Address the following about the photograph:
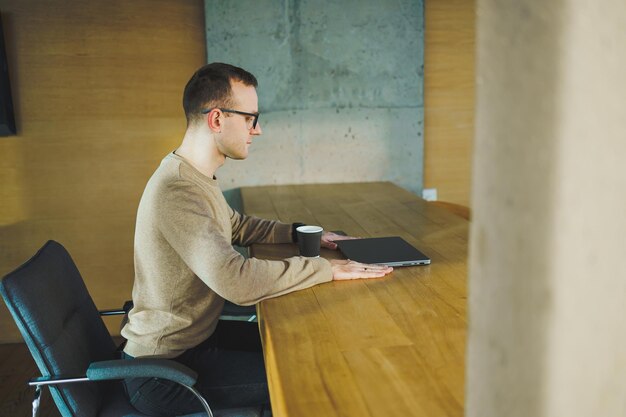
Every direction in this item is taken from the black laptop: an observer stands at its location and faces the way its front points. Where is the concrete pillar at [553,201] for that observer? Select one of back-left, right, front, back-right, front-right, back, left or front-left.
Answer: left

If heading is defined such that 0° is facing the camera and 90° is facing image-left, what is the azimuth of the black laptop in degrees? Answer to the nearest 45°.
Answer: approximately 90°

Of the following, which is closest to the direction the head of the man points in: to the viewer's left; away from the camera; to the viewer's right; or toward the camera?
to the viewer's right

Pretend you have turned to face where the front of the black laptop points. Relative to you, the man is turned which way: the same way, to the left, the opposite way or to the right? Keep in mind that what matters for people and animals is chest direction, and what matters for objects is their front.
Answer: the opposite way

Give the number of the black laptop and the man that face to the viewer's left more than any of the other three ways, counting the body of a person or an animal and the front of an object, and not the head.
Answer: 1

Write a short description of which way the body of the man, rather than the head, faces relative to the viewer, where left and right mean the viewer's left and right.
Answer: facing to the right of the viewer
